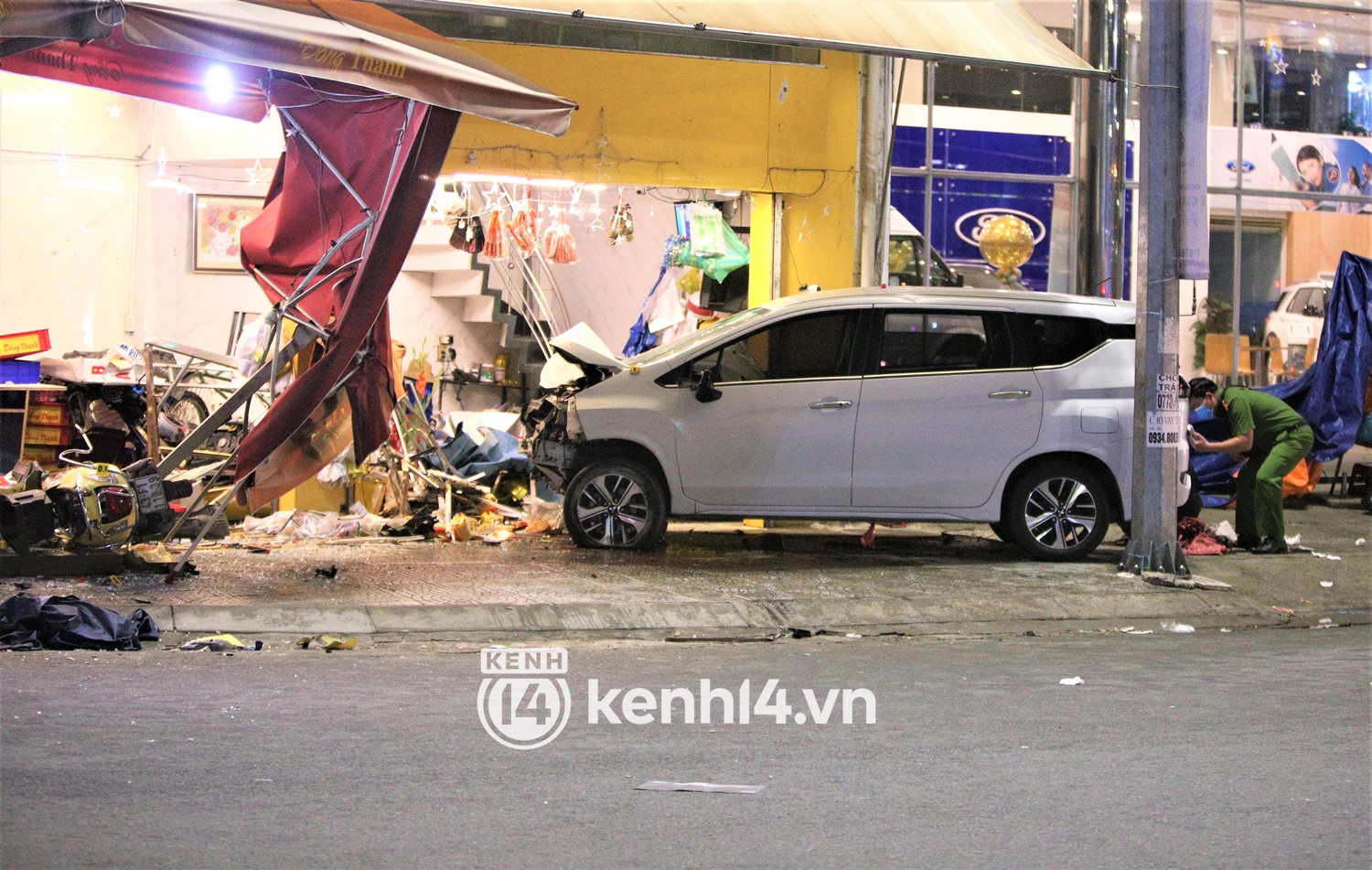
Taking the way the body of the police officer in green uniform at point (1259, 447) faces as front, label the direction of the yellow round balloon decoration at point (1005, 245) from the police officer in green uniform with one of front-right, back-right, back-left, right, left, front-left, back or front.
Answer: front-right

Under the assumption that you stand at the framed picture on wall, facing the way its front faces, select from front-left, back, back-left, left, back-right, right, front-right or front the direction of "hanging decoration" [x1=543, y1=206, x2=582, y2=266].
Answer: front-left

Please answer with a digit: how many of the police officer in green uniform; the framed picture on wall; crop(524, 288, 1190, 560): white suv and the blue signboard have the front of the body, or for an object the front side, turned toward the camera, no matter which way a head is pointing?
2

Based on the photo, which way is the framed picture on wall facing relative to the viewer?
toward the camera

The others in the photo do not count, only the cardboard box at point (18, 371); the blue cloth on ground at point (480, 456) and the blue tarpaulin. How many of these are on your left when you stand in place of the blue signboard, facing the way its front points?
1

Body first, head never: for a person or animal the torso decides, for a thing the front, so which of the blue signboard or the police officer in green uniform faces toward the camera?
the blue signboard

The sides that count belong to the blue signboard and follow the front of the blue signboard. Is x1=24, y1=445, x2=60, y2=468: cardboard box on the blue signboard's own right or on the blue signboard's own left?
on the blue signboard's own right

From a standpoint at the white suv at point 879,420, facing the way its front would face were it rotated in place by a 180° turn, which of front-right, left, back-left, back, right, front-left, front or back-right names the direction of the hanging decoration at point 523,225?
back-left

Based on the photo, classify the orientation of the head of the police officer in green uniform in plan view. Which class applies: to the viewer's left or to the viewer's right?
to the viewer's left

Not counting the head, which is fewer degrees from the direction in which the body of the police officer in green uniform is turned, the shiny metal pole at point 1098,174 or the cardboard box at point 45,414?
the cardboard box

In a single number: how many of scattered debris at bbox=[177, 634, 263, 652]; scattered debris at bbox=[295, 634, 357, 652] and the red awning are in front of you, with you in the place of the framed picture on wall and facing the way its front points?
3

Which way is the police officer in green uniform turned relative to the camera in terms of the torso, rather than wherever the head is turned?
to the viewer's left

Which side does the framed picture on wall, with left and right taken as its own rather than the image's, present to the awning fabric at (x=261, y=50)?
front

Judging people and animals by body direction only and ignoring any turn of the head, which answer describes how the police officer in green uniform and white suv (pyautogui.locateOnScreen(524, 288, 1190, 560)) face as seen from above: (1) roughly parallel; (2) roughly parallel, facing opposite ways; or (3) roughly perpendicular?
roughly parallel

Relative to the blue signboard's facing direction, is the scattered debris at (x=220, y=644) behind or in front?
in front

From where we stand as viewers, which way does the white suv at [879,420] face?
facing to the left of the viewer

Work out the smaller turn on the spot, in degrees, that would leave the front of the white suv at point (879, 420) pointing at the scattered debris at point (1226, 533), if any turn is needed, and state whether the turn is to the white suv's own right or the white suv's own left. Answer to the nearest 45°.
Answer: approximately 135° to the white suv's own right

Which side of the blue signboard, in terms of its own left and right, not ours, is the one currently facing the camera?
front

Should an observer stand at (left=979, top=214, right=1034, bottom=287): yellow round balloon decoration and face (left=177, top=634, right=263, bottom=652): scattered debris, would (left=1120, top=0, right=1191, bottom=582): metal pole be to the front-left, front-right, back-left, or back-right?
front-left

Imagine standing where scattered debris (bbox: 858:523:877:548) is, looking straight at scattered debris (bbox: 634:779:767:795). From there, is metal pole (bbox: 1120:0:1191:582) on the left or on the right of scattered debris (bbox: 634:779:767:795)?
left
